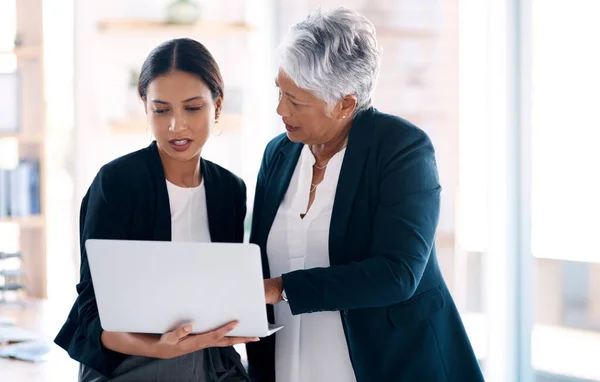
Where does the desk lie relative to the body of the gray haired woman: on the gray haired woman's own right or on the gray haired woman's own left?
on the gray haired woman's own right

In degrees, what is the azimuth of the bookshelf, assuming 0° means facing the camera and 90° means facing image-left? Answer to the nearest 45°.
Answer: approximately 0°

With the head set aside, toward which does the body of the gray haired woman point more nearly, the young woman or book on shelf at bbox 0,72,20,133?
the young woman

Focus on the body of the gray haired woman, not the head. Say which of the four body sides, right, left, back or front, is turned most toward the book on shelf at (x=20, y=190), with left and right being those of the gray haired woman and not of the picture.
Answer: right

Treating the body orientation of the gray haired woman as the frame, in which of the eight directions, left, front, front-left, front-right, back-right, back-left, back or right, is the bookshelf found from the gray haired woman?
right

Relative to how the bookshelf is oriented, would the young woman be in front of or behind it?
in front

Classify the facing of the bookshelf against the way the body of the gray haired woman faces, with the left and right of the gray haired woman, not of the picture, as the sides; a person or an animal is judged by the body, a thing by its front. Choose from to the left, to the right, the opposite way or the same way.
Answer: to the left

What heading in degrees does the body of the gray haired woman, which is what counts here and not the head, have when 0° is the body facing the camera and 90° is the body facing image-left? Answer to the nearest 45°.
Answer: approximately 45°

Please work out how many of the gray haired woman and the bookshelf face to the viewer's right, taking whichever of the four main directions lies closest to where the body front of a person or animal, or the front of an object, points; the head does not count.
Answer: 0

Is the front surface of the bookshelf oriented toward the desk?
yes
